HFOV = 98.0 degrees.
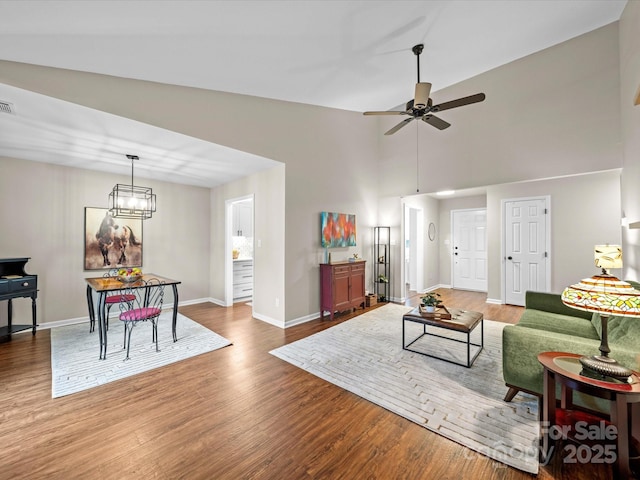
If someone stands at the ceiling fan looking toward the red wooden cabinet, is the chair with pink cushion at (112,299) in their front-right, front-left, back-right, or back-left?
front-left

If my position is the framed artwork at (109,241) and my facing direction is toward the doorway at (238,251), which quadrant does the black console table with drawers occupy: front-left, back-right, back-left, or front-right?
back-right

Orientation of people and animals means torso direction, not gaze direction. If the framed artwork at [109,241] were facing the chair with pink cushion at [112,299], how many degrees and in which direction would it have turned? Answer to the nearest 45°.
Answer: approximately 45° to its right

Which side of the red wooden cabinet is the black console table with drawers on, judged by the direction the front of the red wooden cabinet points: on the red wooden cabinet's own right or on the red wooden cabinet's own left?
on the red wooden cabinet's own right

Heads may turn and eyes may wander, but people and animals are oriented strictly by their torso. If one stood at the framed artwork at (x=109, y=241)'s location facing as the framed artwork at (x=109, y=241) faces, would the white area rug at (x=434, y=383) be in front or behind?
in front

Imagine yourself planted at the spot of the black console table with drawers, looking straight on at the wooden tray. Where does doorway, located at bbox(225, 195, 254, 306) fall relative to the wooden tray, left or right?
left

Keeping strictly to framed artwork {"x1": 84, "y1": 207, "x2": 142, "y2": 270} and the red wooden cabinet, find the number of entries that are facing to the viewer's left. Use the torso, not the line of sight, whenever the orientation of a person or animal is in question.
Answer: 0

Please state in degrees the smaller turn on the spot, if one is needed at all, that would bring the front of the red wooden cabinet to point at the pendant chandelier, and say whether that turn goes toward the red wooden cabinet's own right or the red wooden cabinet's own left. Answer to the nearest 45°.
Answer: approximately 135° to the red wooden cabinet's own right

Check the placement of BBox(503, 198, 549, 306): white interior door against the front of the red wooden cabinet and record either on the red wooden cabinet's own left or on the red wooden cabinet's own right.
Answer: on the red wooden cabinet's own left

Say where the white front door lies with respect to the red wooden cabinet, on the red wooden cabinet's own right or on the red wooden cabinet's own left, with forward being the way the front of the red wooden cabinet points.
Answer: on the red wooden cabinet's own left

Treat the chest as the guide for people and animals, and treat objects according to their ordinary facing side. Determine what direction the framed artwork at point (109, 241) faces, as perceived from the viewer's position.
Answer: facing the viewer and to the right of the viewer

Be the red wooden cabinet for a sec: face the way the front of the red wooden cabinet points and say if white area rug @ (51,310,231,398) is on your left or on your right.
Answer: on your right

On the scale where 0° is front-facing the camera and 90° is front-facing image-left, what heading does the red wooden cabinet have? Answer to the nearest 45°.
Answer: approximately 315°
